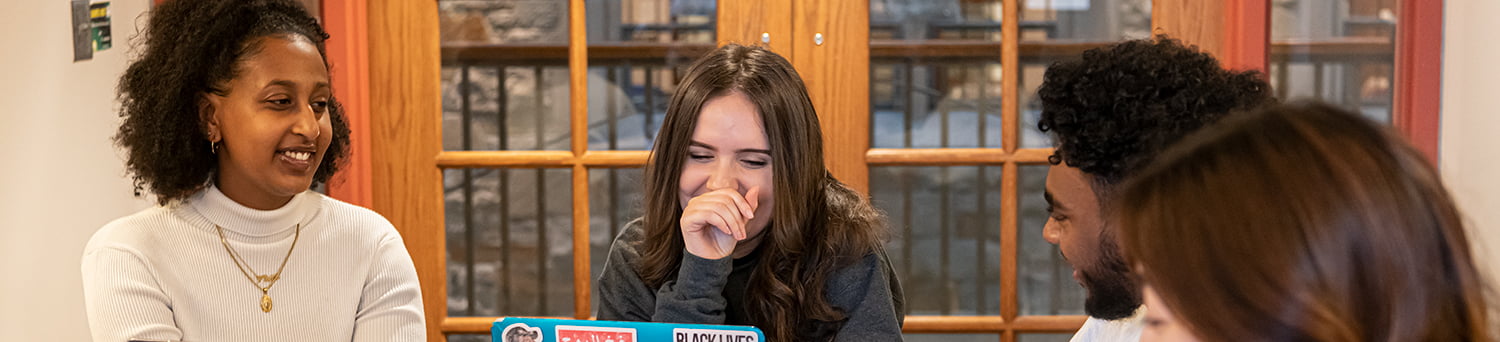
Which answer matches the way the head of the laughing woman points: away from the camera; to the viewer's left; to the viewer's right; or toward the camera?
toward the camera

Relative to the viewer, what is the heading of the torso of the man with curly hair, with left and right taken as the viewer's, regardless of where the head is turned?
facing to the left of the viewer

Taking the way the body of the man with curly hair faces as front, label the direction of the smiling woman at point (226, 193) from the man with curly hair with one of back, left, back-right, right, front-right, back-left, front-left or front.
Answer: front

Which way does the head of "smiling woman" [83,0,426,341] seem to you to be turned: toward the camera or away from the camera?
toward the camera

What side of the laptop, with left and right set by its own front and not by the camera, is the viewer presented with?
back

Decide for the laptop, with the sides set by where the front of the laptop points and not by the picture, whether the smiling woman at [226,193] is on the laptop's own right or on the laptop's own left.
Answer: on the laptop's own left

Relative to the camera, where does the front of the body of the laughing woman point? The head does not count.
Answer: toward the camera

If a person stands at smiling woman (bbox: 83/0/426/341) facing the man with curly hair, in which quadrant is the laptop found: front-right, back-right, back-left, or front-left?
front-right

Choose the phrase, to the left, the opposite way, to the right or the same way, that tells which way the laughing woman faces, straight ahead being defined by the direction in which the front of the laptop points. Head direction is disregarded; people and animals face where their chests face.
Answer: the opposite way

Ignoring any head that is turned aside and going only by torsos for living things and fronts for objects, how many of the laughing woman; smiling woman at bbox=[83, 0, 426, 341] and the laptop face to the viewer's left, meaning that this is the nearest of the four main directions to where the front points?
0

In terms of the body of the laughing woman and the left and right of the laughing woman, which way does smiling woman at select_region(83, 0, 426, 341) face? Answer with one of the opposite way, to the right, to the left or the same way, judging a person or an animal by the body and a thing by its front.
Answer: the same way

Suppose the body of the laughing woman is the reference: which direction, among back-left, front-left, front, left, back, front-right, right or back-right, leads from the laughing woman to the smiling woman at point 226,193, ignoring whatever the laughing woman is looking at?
right

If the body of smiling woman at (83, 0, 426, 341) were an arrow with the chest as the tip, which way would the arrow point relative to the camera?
toward the camera

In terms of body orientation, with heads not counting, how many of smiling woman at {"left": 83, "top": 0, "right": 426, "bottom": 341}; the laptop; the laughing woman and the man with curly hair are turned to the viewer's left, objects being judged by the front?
1
